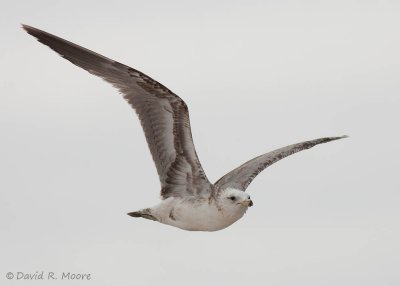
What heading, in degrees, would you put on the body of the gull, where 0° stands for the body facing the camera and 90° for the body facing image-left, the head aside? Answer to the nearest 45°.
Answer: approximately 315°
